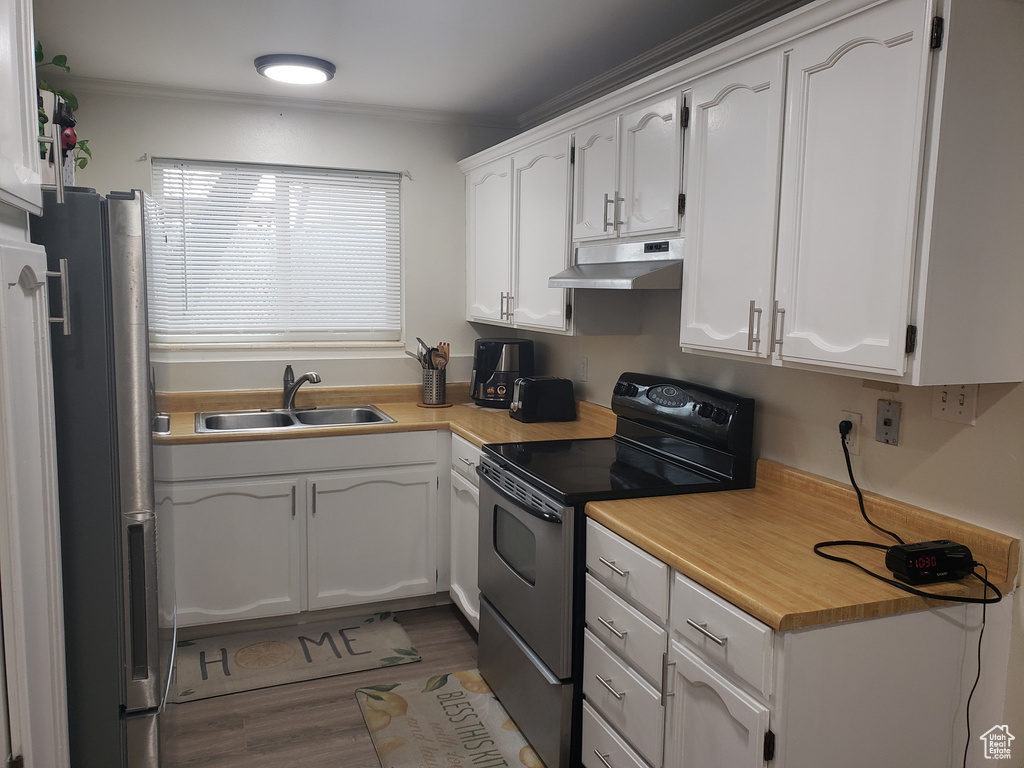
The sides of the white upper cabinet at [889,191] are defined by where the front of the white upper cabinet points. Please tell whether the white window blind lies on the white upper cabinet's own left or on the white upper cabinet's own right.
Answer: on the white upper cabinet's own right

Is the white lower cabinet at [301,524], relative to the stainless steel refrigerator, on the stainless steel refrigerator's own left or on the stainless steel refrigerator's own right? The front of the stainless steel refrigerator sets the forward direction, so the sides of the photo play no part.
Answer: on the stainless steel refrigerator's own left

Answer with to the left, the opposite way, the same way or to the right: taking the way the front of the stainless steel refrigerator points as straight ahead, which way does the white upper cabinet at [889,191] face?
the opposite way

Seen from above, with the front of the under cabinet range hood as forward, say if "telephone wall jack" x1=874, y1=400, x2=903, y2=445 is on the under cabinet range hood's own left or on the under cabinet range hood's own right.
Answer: on the under cabinet range hood's own left

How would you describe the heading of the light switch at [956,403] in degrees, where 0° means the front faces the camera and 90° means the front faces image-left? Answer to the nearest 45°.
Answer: approximately 45°

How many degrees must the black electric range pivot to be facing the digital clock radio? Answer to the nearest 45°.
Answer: approximately 90° to its left

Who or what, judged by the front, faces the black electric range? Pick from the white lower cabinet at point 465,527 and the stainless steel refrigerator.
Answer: the stainless steel refrigerator

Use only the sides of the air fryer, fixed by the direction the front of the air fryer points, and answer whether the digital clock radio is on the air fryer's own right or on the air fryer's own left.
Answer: on the air fryer's own left

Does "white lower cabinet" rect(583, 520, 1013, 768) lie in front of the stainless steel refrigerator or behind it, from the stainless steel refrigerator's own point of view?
in front

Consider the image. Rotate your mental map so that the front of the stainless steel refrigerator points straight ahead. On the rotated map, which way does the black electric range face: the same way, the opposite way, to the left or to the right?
the opposite way

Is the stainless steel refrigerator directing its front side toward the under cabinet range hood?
yes
